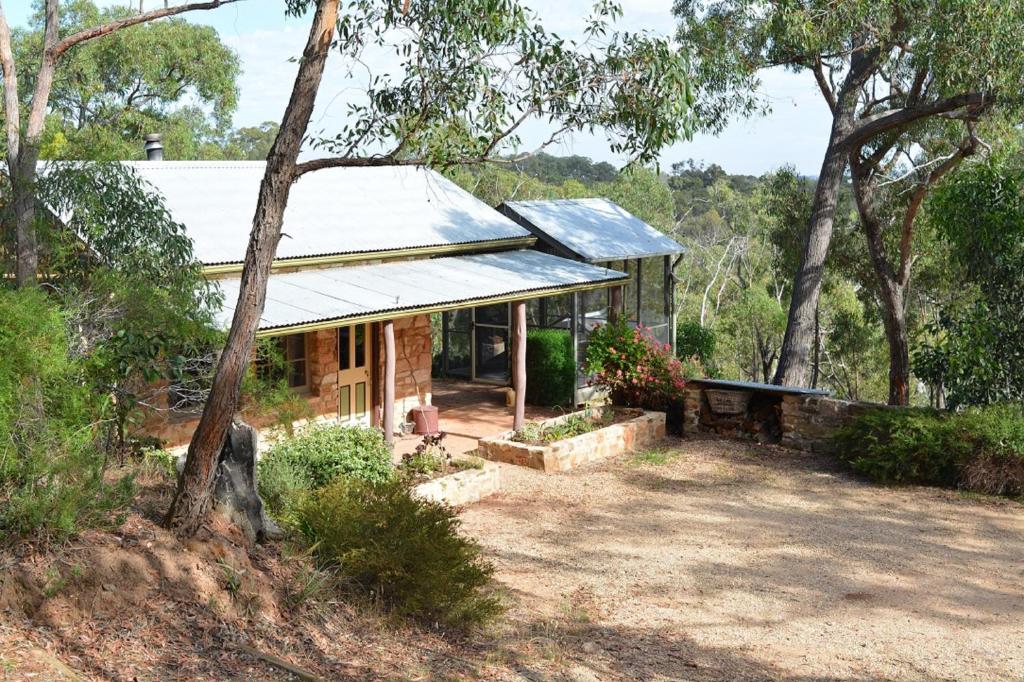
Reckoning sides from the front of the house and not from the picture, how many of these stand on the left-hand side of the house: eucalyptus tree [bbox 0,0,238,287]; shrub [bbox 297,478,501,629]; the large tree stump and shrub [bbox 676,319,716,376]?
1

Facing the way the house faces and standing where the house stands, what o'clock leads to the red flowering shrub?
The red flowering shrub is roughly at 10 o'clock from the house.

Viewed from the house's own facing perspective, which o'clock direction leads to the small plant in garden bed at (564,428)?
The small plant in garden bed is roughly at 11 o'clock from the house.

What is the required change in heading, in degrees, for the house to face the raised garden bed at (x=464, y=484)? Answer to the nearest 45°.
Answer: approximately 45° to its right

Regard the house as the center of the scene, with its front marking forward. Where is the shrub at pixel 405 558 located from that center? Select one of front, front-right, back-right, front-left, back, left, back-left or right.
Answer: front-right

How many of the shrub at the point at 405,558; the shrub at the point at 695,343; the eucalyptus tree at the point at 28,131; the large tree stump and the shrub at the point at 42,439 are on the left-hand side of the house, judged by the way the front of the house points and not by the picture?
1

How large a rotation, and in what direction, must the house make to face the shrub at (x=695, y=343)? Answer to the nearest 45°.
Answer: approximately 90° to its left

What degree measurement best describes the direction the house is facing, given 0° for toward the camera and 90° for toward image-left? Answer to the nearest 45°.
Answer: approximately 315°

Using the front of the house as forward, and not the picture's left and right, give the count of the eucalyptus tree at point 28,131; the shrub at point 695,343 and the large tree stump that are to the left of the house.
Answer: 1

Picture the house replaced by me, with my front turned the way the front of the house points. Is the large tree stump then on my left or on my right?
on my right
